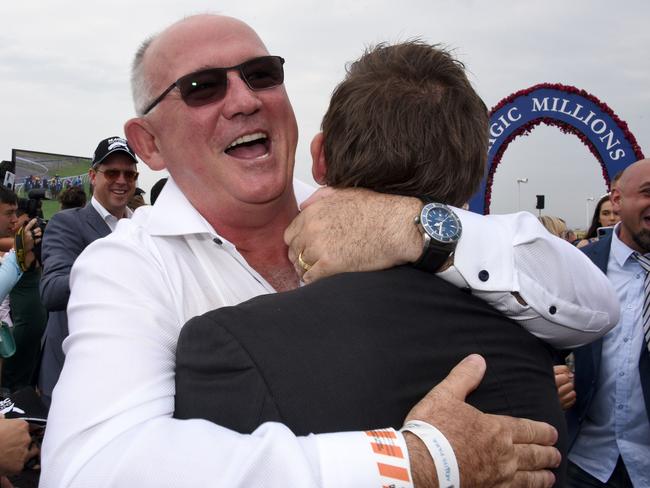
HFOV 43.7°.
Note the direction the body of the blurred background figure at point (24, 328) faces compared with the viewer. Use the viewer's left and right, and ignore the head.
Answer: facing to the right of the viewer

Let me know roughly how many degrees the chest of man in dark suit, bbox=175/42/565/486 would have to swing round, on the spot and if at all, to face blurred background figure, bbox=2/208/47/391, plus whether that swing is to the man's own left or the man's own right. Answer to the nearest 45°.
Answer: approximately 45° to the man's own left

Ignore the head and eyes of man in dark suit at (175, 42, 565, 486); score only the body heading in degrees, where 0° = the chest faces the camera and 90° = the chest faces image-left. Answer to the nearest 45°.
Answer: approximately 180°

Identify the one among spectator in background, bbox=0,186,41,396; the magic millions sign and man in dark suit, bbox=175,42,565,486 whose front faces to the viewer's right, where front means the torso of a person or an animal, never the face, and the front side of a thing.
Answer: the spectator in background

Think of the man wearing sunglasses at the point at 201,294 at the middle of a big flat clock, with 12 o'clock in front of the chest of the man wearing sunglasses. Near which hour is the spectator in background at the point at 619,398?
The spectator in background is roughly at 9 o'clock from the man wearing sunglasses.

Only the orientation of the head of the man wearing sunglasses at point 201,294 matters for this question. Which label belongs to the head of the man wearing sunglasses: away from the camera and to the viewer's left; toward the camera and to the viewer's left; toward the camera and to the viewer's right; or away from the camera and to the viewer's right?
toward the camera and to the viewer's right
